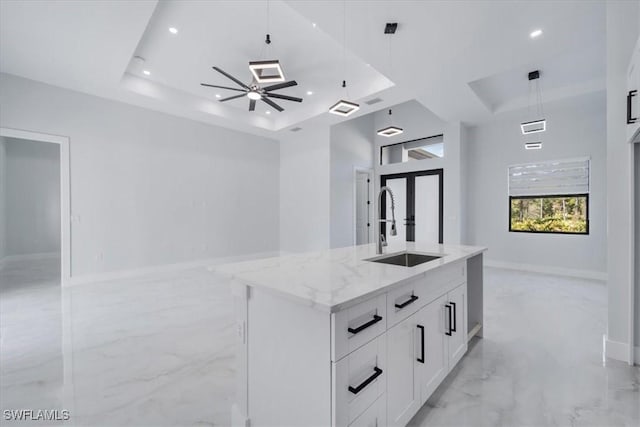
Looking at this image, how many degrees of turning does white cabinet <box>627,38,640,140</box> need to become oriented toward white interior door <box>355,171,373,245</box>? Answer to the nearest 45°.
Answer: approximately 45° to its right

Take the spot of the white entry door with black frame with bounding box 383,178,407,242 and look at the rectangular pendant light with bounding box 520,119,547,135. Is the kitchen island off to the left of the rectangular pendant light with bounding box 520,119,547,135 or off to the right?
right

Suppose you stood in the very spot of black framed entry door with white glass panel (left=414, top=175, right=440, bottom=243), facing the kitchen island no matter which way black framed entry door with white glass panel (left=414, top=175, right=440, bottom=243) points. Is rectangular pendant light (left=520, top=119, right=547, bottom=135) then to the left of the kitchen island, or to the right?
left

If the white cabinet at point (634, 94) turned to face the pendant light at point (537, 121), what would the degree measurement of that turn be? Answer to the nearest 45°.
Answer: approximately 90° to its right

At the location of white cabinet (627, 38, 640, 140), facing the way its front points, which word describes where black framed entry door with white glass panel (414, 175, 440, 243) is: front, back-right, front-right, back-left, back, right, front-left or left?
front-right

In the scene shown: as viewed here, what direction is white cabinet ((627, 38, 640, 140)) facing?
to the viewer's left
